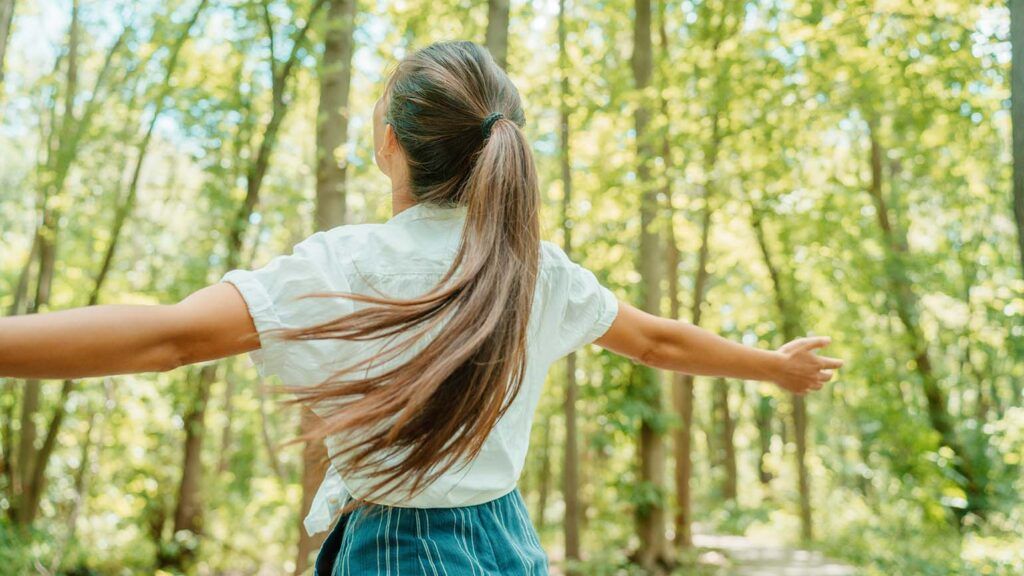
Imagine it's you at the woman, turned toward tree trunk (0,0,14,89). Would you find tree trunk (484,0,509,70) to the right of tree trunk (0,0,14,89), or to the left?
right

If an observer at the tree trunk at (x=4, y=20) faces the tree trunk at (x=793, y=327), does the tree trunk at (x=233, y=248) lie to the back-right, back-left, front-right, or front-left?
front-left

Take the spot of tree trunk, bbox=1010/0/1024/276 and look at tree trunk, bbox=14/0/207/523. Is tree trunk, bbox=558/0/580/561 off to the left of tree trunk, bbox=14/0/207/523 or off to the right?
right

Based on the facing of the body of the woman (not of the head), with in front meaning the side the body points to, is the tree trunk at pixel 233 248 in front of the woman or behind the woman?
in front

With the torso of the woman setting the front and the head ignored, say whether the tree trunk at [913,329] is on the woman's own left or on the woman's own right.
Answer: on the woman's own right

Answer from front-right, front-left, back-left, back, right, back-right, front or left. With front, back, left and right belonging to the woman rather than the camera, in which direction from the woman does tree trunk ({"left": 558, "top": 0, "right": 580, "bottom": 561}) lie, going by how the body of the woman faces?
front-right

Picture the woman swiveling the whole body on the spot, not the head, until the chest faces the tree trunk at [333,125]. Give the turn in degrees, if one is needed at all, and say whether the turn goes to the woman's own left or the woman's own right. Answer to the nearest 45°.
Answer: approximately 45° to the woman's own right

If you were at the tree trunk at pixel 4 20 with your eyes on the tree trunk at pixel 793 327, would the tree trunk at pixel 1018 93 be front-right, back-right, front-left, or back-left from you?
front-right

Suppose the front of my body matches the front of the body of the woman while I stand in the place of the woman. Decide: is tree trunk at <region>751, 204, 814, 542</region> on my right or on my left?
on my right

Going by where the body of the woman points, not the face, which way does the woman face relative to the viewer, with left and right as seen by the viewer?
facing away from the viewer and to the left of the viewer

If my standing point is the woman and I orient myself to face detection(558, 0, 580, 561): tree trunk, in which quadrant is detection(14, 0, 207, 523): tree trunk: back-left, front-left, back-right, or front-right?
front-left

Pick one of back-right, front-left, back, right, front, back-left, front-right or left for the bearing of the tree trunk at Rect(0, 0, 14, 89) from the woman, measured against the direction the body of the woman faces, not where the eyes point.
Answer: front
